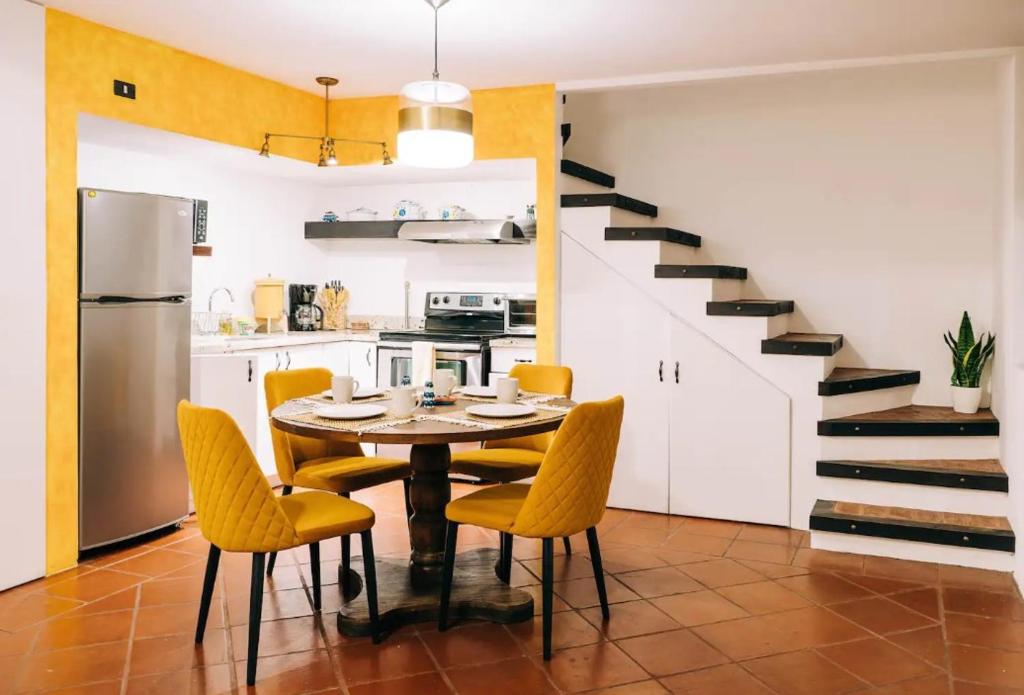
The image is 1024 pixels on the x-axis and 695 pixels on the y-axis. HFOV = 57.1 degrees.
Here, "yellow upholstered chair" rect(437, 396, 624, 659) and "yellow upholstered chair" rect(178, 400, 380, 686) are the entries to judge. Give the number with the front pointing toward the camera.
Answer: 0

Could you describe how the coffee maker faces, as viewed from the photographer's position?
facing the viewer and to the right of the viewer

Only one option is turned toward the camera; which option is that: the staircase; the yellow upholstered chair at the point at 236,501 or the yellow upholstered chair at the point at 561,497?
the staircase

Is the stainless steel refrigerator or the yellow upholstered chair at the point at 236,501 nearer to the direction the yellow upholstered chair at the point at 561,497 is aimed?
the stainless steel refrigerator

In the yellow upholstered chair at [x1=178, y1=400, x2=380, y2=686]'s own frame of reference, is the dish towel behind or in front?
in front

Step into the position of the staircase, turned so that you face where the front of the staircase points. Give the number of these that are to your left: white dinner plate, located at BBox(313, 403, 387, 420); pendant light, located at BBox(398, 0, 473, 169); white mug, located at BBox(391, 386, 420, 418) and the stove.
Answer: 0

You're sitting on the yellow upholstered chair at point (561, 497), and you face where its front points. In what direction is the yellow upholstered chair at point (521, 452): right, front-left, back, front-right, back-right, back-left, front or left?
front-right

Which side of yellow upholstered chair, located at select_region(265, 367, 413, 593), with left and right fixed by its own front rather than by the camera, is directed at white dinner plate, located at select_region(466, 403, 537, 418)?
front

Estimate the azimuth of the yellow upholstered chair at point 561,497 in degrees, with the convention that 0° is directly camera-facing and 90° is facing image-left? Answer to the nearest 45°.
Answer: approximately 135°

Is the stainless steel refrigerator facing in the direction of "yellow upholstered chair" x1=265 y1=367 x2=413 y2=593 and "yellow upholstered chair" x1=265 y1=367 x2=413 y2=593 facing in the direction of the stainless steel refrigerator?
no

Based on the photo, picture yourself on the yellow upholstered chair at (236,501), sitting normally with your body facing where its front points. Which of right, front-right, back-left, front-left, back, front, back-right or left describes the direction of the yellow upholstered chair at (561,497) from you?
front-right

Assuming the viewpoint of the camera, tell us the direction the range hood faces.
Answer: facing the viewer and to the left of the viewer

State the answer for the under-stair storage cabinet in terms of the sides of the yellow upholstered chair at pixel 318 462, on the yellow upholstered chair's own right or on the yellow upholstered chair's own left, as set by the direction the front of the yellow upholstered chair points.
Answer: on the yellow upholstered chair's own left

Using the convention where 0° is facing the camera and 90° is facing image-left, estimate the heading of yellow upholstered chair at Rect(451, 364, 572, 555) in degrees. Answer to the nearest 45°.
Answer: approximately 45°

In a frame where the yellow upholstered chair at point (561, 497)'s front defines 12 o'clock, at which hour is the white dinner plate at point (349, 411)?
The white dinner plate is roughly at 11 o'clock from the yellow upholstered chair.

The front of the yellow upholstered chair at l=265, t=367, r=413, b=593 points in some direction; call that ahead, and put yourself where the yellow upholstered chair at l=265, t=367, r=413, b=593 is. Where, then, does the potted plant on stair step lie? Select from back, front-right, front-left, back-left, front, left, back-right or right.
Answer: front-left

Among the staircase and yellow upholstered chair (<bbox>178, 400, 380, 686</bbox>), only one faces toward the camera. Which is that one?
the staircase

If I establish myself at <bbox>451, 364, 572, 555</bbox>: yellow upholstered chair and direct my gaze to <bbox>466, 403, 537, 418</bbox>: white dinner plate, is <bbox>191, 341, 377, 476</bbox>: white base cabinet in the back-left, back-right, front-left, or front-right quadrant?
back-right

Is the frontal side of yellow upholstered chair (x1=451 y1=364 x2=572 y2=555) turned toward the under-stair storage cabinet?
no
